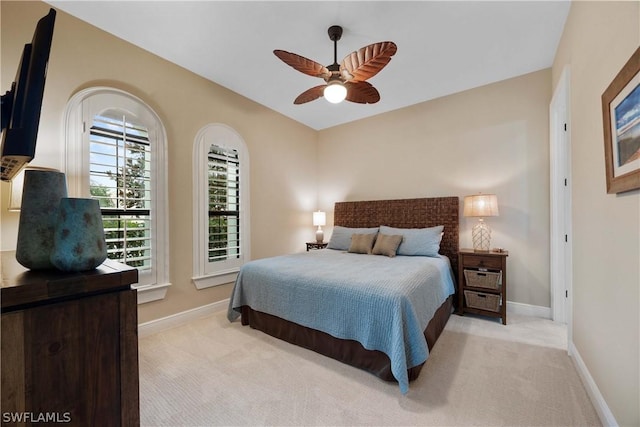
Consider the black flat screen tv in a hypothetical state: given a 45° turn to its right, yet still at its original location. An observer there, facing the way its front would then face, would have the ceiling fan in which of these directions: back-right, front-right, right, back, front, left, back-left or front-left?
front-left

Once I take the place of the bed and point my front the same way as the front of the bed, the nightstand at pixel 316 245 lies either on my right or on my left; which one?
on my right

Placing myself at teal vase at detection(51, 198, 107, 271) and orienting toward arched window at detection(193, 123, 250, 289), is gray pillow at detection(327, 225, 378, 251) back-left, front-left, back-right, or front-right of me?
front-right

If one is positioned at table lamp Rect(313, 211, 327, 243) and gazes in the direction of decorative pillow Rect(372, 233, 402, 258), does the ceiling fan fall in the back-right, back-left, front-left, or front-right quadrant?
front-right

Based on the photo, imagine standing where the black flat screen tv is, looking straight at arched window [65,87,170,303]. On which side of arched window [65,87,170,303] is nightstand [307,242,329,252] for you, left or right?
right

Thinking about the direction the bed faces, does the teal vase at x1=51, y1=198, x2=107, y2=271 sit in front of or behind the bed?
in front

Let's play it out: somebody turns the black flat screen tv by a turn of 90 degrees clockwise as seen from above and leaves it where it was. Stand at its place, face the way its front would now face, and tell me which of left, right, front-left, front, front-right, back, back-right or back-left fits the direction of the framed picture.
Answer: front-left

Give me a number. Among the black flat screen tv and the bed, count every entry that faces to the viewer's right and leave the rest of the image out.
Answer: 1

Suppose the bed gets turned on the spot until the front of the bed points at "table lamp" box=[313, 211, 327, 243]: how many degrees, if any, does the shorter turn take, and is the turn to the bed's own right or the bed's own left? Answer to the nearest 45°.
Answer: approximately 135° to the bed's own right

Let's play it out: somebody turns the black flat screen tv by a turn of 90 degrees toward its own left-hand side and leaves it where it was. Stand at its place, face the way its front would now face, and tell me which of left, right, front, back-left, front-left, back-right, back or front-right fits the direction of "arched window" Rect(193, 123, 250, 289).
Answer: front-right

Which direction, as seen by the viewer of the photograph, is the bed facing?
facing the viewer and to the left of the viewer

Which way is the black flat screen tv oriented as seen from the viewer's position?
to the viewer's right
